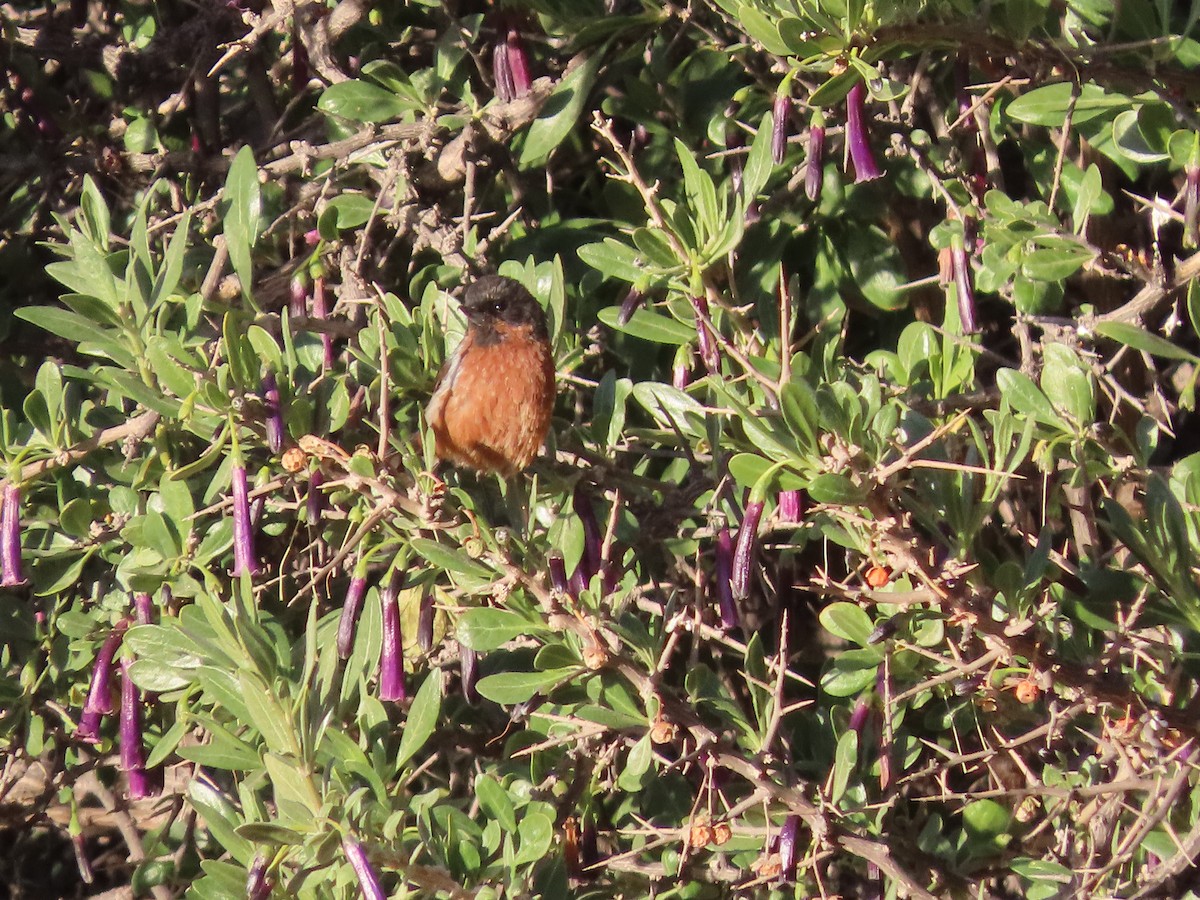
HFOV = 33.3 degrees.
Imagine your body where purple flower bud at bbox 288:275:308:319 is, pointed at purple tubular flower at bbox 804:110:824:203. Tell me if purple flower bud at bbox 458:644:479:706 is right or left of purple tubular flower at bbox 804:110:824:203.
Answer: right

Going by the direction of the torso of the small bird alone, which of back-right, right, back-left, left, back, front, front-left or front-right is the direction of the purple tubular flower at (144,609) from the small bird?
front-right

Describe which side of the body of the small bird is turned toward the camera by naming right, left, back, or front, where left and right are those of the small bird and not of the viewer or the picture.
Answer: front

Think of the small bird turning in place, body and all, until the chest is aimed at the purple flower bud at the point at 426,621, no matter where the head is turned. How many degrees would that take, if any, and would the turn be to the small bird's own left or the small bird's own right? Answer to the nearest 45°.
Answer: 0° — it already faces it

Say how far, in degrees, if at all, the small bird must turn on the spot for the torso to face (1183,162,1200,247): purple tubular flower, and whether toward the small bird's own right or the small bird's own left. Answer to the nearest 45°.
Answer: approximately 45° to the small bird's own left

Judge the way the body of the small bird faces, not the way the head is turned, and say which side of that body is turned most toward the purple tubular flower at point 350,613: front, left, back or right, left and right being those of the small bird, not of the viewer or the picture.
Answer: right

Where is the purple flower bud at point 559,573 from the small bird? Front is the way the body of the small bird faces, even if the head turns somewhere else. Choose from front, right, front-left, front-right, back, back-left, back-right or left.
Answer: front
